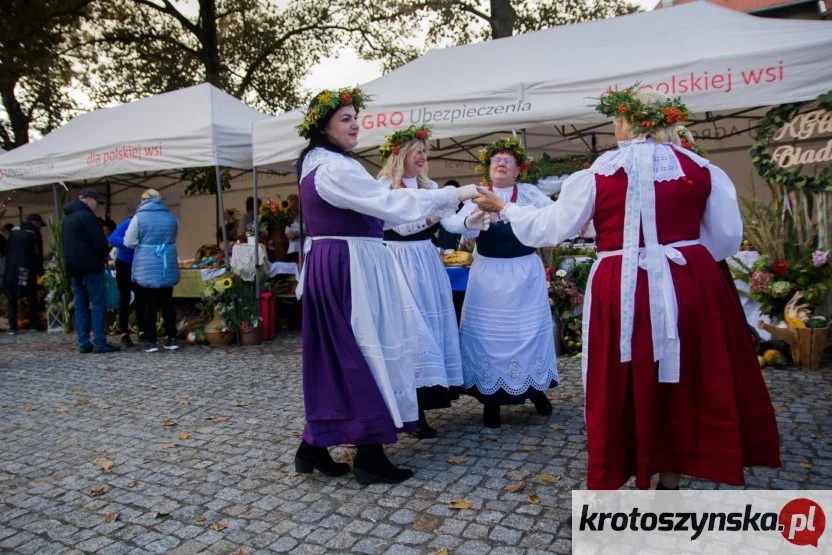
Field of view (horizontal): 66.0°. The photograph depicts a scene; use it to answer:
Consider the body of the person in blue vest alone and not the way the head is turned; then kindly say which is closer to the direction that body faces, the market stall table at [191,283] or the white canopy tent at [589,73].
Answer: the market stall table

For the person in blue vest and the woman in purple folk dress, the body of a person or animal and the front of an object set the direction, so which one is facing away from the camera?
the person in blue vest

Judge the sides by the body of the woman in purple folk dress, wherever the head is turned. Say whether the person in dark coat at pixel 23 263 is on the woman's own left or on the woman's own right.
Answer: on the woman's own left

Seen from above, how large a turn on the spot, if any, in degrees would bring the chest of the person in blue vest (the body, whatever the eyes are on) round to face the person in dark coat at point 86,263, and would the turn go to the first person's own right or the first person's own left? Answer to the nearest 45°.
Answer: approximately 45° to the first person's own left

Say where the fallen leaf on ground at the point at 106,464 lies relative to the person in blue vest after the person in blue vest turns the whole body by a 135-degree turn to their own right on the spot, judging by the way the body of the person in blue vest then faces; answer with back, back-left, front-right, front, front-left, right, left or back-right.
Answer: front-right

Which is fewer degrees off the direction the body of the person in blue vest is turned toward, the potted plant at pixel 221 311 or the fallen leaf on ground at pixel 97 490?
the potted plant

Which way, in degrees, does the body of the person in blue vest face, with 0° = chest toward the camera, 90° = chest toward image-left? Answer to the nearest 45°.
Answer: approximately 180°

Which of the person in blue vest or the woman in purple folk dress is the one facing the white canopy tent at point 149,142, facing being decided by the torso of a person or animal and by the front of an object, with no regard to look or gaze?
the person in blue vest

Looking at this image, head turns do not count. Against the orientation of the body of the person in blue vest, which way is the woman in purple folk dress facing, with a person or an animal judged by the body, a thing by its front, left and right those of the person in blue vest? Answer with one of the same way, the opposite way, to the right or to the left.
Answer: to the right

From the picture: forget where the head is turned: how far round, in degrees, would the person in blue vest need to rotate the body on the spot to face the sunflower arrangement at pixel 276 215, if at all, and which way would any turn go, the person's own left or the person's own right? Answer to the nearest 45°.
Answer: approximately 45° to the person's own right

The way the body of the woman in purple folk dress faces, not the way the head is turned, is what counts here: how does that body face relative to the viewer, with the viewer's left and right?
facing to the right of the viewer

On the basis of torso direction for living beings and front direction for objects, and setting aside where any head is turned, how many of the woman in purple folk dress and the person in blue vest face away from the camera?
1

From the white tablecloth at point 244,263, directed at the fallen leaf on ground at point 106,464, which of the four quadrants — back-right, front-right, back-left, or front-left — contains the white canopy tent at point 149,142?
back-right

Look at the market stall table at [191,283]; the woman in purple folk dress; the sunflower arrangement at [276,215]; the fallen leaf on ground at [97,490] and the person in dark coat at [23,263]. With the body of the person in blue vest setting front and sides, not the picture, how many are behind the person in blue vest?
2

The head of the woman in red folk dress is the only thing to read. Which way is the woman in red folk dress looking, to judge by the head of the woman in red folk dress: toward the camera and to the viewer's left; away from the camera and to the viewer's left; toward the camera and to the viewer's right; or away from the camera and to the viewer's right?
away from the camera and to the viewer's left
